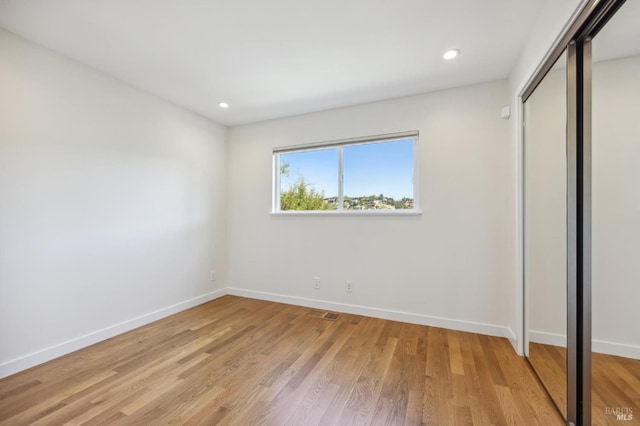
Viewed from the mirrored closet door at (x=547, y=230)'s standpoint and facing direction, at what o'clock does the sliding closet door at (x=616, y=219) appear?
The sliding closet door is roughly at 8 o'clock from the mirrored closet door.

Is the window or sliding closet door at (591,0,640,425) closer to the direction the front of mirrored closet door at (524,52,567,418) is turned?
the window

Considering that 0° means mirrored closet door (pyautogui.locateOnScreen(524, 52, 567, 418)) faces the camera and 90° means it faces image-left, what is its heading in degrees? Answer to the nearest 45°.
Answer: approximately 90°
